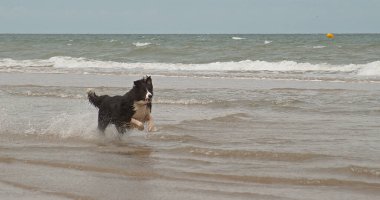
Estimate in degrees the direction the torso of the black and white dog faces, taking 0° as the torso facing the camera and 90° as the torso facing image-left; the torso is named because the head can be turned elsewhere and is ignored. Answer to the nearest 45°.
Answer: approximately 315°
